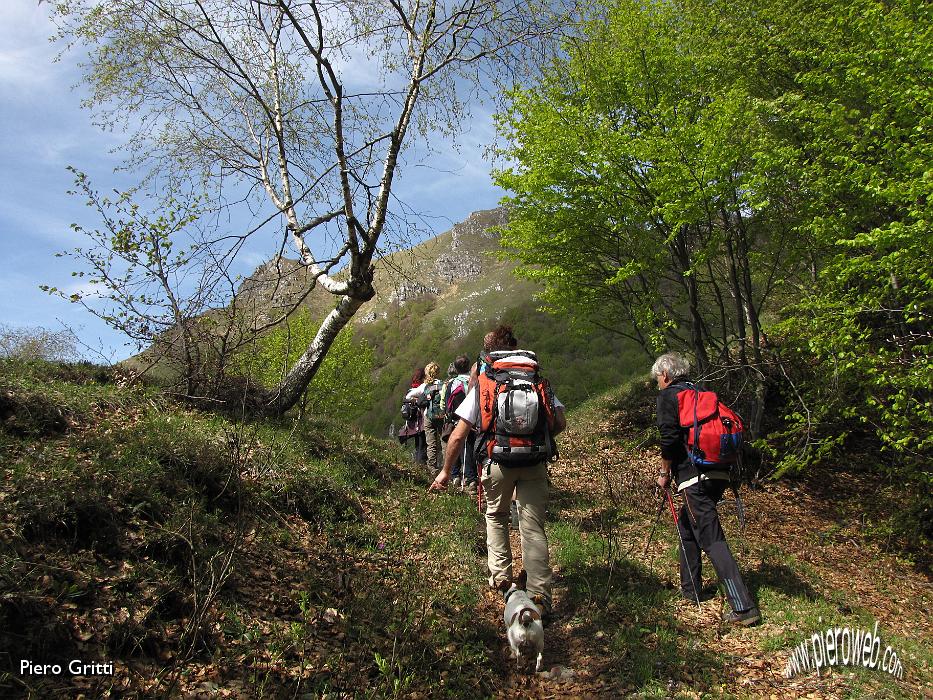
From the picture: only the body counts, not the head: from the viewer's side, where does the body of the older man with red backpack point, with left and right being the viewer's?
facing away from the viewer and to the left of the viewer

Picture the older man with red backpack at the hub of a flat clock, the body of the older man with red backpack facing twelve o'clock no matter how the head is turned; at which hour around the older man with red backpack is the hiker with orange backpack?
The hiker with orange backpack is roughly at 9 o'clock from the older man with red backpack.

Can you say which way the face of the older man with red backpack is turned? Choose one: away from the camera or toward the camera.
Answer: away from the camera

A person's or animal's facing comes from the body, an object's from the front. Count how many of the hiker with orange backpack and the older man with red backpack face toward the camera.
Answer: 0

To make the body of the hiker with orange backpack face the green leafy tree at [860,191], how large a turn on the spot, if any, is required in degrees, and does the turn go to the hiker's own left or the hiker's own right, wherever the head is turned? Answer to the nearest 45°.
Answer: approximately 45° to the hiker's own right

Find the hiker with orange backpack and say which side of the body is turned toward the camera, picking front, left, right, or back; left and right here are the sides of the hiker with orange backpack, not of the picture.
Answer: back

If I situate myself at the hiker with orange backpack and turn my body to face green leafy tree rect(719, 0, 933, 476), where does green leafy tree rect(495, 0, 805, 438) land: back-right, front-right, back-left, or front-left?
front-left

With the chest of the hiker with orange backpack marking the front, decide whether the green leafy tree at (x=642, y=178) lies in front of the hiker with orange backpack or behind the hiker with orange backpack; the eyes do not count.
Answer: in front
